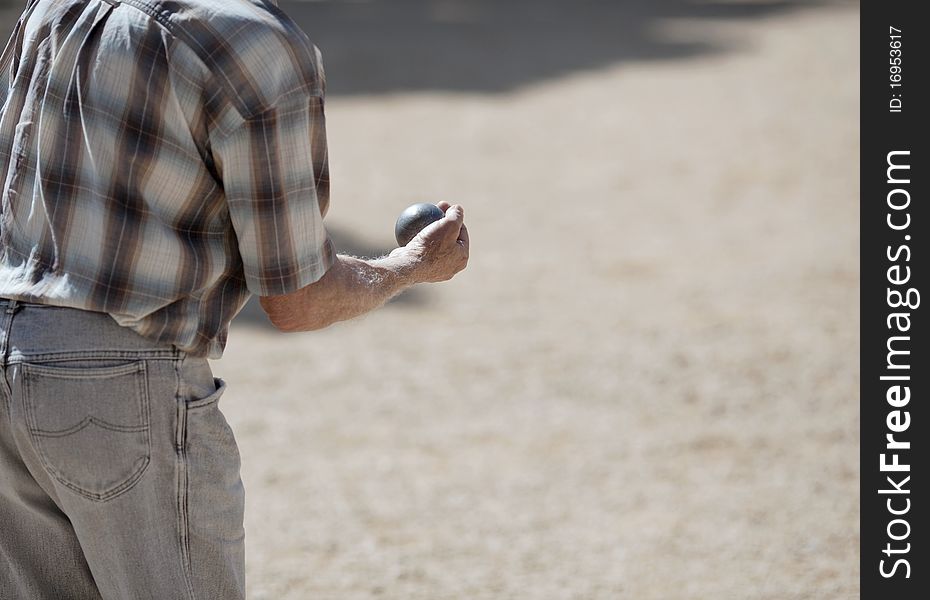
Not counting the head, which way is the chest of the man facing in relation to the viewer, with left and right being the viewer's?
facing away from the viewer and to the right of the viewer
